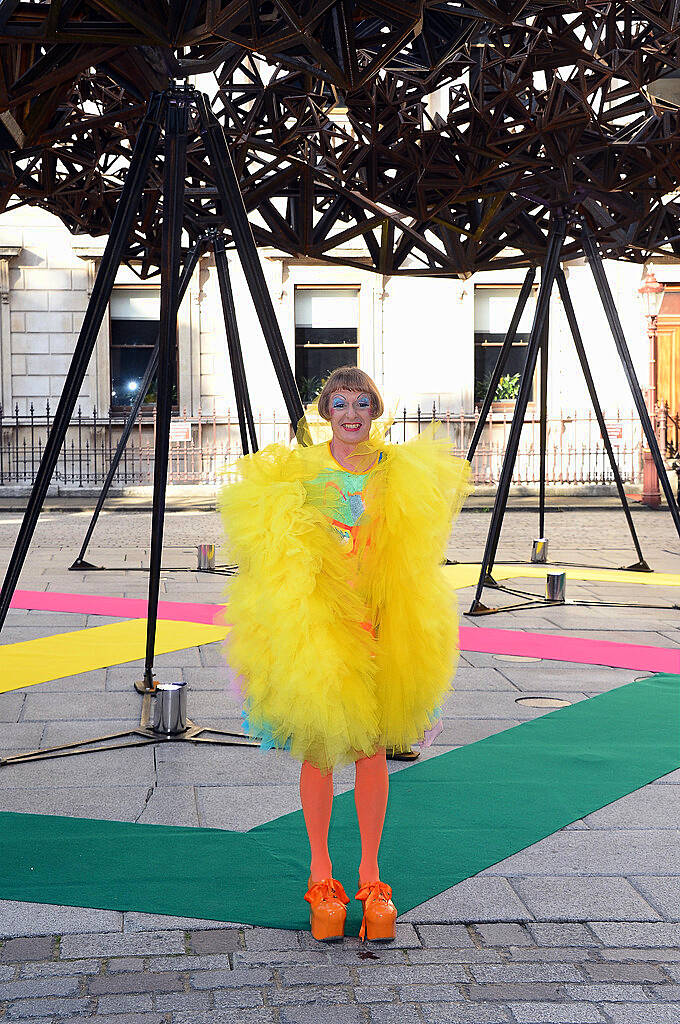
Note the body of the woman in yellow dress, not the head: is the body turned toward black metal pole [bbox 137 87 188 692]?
no

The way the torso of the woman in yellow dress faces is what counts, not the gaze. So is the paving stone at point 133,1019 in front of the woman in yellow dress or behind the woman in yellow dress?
in front

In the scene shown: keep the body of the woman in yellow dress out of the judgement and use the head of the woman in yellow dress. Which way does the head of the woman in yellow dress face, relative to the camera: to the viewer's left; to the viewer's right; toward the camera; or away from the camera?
toward the camera

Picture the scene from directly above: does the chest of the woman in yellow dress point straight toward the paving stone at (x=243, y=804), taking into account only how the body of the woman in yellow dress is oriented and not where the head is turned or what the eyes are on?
no

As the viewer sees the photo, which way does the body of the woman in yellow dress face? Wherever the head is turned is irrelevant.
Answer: toward the camera

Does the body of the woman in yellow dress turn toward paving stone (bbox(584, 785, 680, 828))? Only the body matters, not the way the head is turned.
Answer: no

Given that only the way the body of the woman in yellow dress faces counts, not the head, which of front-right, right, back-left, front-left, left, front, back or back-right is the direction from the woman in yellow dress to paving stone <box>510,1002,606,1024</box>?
front-left

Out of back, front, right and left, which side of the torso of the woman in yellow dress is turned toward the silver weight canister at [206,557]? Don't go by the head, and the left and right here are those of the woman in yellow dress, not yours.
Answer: back
